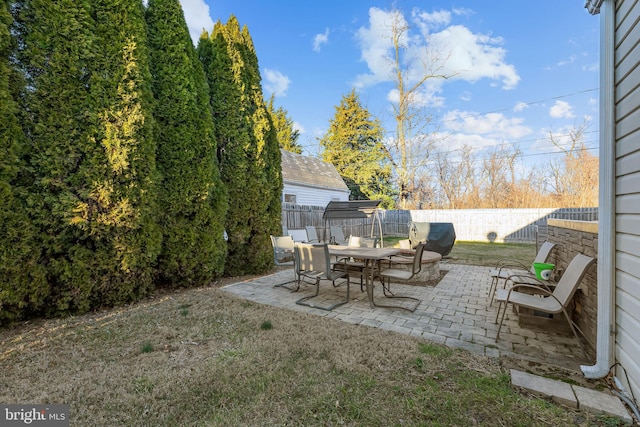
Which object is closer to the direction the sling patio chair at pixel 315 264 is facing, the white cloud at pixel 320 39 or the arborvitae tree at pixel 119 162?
the white cloud

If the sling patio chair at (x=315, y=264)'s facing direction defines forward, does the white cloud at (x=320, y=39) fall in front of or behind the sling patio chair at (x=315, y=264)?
in front

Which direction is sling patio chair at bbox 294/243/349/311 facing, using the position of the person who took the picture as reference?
facing away from the viewer and to the right of the viewer

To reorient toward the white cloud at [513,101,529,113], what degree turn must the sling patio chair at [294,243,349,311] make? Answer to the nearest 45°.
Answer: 0° — it already faces it

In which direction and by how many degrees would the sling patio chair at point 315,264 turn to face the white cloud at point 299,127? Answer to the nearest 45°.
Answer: approximately 45° to its left

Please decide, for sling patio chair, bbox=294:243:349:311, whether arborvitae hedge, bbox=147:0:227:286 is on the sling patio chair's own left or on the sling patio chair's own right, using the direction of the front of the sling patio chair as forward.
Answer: on the sling patio chair's own left

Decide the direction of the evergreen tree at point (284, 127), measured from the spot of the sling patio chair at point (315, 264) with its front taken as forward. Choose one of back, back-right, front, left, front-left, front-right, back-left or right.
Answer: front-left

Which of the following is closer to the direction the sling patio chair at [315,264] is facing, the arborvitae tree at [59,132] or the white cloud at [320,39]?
the white cloud

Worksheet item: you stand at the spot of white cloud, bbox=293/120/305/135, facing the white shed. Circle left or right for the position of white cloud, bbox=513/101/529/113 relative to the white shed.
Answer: left

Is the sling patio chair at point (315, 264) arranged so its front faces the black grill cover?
yes

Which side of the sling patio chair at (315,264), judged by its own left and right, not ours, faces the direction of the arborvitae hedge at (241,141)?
left

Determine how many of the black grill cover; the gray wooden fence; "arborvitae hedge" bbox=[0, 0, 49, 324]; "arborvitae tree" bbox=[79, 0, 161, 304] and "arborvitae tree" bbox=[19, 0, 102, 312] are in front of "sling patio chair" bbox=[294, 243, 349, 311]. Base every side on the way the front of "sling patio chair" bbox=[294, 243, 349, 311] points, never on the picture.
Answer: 2

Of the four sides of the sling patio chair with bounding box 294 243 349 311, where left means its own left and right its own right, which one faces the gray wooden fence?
front

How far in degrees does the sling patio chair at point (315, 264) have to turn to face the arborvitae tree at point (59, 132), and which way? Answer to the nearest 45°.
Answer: approximately 135° to its left

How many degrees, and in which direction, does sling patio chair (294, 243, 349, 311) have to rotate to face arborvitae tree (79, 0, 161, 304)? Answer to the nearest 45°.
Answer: approximately 135° to its left

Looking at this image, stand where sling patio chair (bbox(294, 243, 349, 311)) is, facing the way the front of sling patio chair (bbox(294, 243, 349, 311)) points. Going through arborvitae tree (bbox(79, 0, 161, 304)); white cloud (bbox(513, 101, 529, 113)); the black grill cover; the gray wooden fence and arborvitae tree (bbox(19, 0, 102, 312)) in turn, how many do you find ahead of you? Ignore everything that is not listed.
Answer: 3

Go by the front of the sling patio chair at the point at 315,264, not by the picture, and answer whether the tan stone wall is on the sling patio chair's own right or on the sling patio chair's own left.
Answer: on the sling patio chair's own right

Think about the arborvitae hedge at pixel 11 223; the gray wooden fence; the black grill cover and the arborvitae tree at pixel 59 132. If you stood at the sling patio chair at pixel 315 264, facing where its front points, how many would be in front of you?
2
